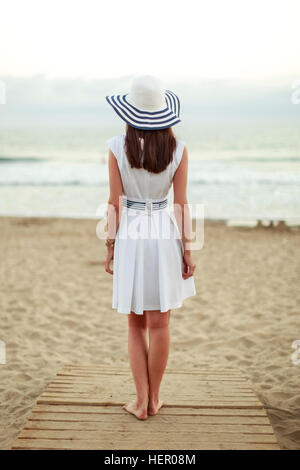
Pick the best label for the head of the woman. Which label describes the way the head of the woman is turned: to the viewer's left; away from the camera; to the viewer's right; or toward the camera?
away from the camera

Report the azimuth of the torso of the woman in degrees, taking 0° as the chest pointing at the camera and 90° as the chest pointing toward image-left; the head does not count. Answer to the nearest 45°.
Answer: approximately 180°
